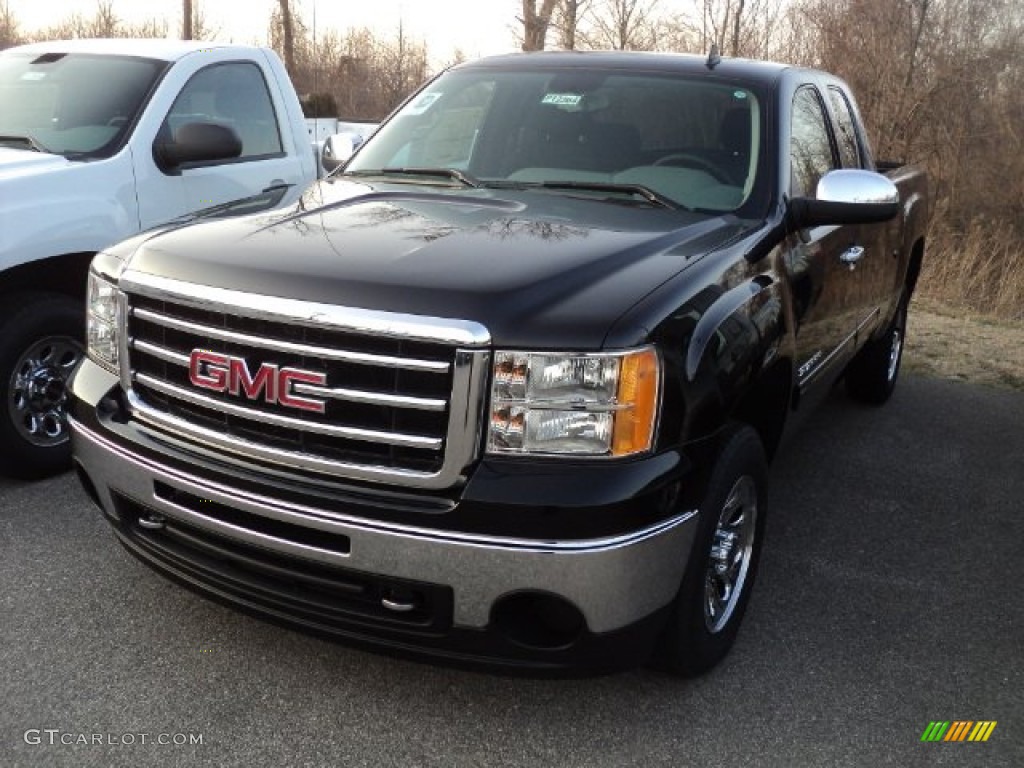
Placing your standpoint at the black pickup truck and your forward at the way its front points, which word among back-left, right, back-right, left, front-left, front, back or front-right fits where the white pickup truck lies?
right

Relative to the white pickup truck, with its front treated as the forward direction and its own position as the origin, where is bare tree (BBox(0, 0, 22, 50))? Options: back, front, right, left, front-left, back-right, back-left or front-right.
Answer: back-right

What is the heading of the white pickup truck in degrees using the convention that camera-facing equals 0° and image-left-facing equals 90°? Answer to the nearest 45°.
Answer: approximately 45°

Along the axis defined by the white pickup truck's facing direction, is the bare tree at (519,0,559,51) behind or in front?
behind

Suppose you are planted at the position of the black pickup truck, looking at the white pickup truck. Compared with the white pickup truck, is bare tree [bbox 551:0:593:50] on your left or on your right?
right

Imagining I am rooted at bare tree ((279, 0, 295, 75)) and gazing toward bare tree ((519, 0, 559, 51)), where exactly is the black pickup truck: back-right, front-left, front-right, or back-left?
front-right

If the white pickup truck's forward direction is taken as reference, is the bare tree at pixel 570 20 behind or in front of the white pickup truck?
behind

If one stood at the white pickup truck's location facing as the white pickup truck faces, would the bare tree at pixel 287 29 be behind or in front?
behind

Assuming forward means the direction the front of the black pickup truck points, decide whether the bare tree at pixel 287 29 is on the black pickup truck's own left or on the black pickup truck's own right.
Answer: on the black pickup truck's own right

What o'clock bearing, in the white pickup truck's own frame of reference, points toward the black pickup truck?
The black pickup truck is roughly at 10 o'clock from the white pickup truck.

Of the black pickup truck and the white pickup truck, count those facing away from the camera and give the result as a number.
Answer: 0
